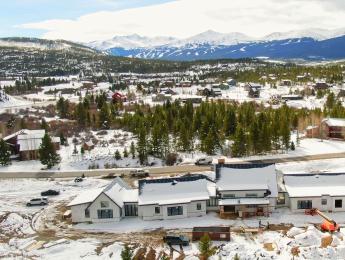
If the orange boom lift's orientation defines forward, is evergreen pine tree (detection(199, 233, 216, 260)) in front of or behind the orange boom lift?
in front

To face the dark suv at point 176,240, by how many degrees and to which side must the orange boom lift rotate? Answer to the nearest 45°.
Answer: approximately 45° to its left

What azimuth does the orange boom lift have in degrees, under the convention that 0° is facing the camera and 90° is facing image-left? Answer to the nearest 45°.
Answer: approximately 90°
